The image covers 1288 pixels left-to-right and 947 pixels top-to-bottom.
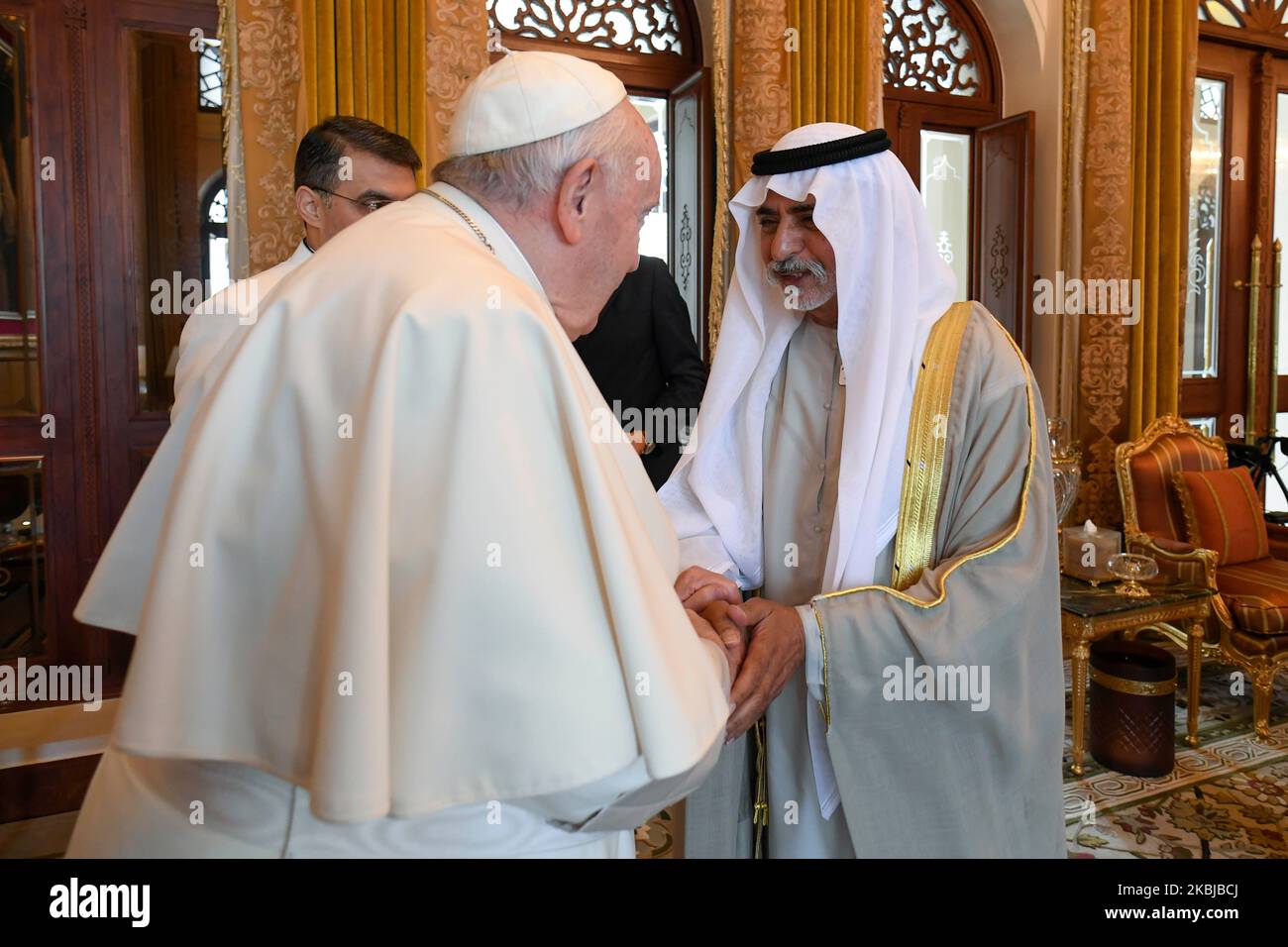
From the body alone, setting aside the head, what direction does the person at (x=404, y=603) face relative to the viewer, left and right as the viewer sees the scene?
facing away from the viewer and to the right of the viewer

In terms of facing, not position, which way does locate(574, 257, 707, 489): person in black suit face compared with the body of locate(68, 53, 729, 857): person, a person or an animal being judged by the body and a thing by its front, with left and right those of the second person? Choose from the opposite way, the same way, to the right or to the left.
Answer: the opposite way

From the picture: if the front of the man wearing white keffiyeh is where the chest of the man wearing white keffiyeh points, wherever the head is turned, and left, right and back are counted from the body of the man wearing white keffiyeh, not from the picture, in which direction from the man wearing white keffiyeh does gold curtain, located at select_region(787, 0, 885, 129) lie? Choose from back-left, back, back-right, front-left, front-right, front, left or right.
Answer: back-right

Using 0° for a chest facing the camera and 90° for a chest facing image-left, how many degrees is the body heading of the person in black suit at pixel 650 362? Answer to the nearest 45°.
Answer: approximately 45°

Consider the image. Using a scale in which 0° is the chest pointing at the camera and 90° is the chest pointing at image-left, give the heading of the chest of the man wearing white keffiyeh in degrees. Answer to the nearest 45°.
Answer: approximately 45°
